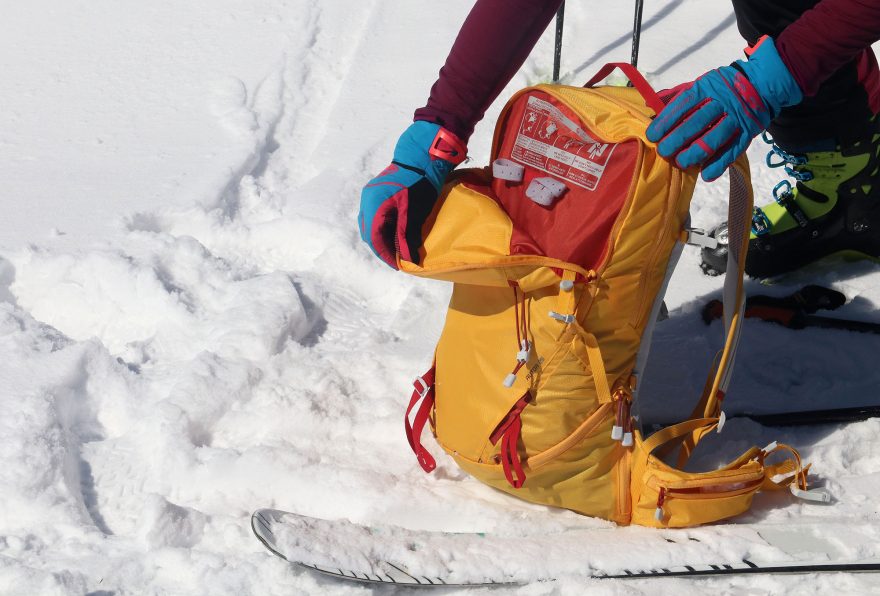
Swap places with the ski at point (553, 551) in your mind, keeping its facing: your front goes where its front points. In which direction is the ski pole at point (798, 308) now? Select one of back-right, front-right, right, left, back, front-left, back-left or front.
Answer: right

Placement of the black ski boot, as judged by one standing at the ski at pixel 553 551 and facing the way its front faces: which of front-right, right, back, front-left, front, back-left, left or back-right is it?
right

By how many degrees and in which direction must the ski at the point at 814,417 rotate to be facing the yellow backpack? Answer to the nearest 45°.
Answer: approximately 45° to its left

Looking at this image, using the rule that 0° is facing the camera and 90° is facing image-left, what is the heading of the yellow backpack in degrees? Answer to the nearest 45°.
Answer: approximately 45°

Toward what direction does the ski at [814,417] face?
to the viewer's left

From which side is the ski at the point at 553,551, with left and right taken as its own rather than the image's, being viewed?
left

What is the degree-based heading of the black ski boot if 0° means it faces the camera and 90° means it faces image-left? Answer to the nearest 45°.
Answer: approximately 90°

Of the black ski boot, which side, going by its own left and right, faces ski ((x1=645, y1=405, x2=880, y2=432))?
left

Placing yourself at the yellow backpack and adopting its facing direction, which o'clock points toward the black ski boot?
The black ski boot is roughly at 5 o'clock from the yellow backpack.

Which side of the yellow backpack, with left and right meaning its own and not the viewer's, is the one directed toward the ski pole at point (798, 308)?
back
